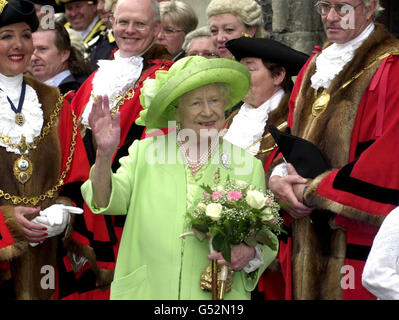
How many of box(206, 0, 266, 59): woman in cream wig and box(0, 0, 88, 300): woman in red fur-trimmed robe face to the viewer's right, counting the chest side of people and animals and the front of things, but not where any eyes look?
0

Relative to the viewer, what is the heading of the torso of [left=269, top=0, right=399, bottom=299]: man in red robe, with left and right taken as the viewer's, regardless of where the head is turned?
facing the viewer and to the left of the viewer

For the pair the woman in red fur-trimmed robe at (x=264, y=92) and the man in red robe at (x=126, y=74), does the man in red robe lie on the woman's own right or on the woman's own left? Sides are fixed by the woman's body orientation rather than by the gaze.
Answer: on the woman's own right

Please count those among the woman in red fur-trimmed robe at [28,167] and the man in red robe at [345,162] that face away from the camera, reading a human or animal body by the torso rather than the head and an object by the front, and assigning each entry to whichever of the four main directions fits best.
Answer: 0

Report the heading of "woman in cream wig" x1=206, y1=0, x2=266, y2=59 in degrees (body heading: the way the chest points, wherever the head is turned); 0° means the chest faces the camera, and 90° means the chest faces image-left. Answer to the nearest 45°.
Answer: approximately 45°

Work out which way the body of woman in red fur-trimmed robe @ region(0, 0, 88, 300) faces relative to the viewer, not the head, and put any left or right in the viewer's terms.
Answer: facing the viewer
